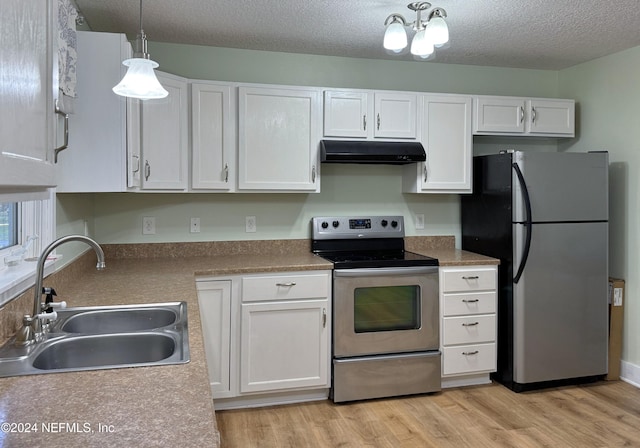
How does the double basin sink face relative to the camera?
to the viewer's right

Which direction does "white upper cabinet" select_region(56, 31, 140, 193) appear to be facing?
to the viewer's right

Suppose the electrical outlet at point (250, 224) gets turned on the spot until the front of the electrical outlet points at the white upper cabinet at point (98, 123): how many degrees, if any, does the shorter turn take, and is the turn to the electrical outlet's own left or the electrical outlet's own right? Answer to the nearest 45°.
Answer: approximately 45° to the electrical outlet's own right

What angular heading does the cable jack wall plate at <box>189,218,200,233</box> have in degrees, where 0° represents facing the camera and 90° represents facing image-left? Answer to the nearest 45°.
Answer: approximately 0°

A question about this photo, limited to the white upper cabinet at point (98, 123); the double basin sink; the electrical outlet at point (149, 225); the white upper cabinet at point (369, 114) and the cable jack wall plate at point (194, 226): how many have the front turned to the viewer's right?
2

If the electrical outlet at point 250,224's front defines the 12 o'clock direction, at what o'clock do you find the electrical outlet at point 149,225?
the electrical outlet at point 149,225 is roughly at 3 o'clock from the electrical outlet at point 250,224.

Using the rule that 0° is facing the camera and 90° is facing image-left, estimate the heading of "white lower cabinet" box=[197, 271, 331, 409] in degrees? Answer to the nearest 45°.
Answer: approximately 0°

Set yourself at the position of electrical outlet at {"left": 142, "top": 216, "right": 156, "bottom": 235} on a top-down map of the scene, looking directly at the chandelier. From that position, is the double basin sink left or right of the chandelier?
right

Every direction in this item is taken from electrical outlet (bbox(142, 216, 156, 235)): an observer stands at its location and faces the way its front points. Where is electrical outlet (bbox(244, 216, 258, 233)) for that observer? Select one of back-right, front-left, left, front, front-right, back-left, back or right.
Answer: left

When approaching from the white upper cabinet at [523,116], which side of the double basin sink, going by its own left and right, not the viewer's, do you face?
front

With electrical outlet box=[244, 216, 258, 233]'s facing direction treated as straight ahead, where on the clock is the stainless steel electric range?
The stainless steel electric range is roughly at 10 o'clock from the electrical outlet.
